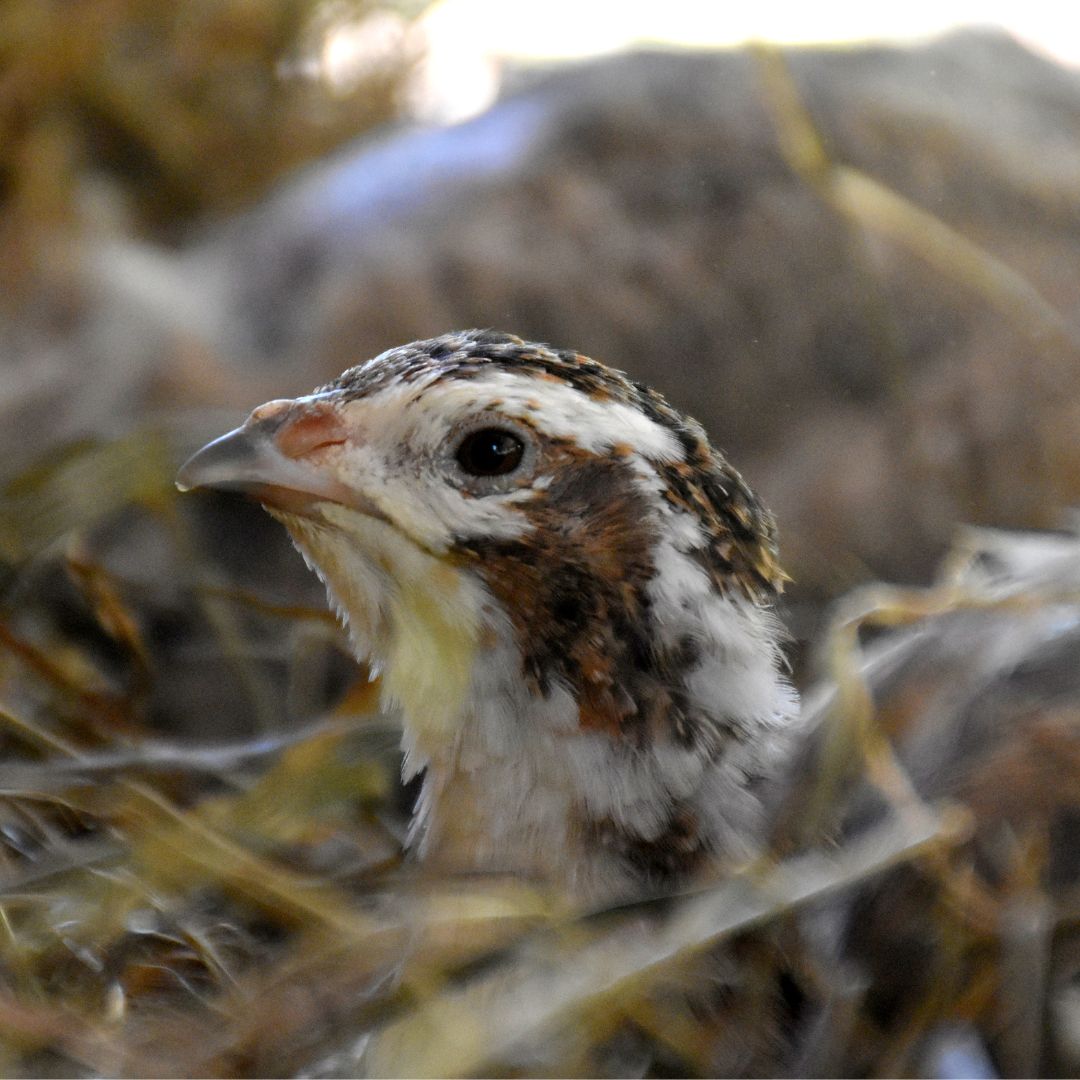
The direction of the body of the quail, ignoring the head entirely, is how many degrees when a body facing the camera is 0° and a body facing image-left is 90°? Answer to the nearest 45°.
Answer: approximately 90°
